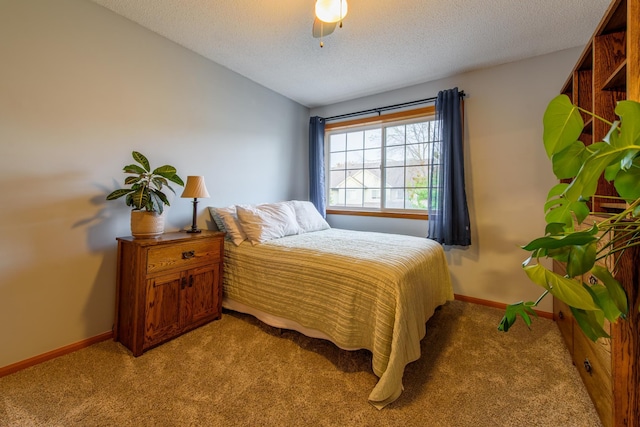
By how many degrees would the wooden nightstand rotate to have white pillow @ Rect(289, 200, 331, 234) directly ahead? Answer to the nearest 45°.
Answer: approximately 45° to its left

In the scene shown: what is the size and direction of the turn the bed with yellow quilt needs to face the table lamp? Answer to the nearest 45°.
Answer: approximately 135° to its right

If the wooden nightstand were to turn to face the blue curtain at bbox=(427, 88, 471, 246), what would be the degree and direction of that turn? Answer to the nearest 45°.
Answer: approximately 45° to its left

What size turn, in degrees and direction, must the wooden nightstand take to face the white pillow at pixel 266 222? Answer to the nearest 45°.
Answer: approximately 45° to its left

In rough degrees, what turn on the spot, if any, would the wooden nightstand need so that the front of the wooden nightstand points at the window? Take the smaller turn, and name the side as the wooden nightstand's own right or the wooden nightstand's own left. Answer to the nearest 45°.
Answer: approximately 45° to the wooden nightstand's own left

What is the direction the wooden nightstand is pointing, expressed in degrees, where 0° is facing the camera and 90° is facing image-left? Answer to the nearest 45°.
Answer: approximately 315°

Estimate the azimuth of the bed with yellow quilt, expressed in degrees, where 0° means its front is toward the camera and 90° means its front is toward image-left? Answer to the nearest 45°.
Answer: approximately 315°

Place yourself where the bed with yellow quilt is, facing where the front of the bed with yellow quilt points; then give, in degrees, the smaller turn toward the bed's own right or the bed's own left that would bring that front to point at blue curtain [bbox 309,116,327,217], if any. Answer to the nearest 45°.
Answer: approximately 135° to the bed's own left
